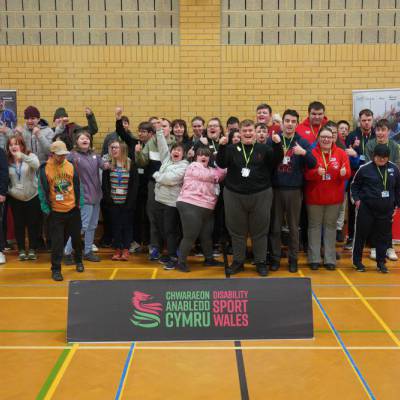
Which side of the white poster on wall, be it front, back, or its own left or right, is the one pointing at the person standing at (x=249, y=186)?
front

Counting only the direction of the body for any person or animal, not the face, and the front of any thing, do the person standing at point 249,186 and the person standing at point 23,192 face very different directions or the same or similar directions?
same or similar directions

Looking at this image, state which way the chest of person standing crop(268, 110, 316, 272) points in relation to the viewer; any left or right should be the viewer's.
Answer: facing the viewer

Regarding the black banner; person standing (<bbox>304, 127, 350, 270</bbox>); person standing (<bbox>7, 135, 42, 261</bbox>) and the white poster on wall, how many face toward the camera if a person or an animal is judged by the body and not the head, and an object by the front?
4

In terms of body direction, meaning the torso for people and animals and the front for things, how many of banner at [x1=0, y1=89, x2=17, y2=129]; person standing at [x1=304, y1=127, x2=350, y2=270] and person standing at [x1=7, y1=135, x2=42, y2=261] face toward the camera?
3

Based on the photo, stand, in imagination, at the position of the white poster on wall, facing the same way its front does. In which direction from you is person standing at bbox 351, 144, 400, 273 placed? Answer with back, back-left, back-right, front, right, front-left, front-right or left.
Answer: front

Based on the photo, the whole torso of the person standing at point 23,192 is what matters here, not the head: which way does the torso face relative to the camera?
toward the camera

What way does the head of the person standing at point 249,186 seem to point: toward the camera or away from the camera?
toward the camera

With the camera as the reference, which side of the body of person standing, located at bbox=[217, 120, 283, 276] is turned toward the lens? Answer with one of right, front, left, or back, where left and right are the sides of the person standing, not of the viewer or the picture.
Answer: front

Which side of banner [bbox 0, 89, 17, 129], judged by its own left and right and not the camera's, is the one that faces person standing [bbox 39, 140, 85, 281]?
front

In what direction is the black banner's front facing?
toward the camera

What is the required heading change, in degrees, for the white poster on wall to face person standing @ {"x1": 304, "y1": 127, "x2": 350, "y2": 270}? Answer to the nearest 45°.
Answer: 0° — it already faces them
